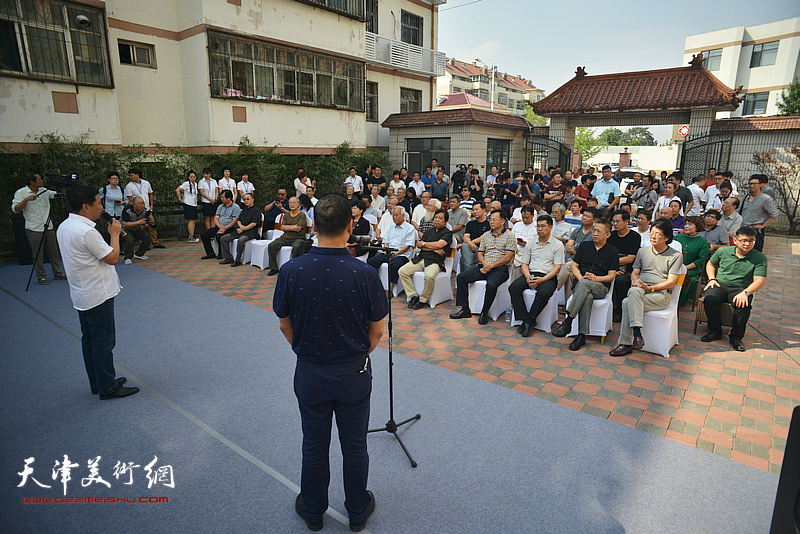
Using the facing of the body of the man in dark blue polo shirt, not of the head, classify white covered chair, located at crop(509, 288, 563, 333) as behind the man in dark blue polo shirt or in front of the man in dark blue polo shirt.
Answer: in front

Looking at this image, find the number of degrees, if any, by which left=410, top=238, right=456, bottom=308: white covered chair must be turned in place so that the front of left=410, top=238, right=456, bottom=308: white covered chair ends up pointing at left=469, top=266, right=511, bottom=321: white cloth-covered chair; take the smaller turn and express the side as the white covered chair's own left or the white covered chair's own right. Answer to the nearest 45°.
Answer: approximately 90° to the white covered chair's own left

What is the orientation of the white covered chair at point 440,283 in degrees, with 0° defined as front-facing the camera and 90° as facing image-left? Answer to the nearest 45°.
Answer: approximately 45°

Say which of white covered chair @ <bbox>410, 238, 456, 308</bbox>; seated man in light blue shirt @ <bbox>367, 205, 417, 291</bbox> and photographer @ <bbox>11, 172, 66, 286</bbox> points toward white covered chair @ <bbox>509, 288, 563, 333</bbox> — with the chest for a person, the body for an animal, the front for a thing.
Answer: the photographer

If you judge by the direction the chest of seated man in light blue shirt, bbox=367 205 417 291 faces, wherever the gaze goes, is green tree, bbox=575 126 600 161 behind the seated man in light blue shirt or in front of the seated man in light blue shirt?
behind

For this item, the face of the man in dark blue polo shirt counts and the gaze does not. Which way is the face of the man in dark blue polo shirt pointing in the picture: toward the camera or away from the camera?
away from the camera

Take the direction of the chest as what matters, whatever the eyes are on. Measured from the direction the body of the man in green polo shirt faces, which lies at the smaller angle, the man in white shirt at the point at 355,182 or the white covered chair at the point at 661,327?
the white covered chair

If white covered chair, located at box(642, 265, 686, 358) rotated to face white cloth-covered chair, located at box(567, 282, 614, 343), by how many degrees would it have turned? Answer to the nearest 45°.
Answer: approximately 45° to its right

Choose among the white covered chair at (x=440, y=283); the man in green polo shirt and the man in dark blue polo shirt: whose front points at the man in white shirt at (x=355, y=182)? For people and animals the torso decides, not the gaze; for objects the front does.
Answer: the man in dark blue polo shirt

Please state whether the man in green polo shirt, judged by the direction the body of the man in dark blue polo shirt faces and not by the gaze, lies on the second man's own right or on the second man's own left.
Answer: on the second man's own right

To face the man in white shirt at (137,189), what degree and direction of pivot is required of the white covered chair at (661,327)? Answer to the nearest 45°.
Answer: approximately 45° to its right

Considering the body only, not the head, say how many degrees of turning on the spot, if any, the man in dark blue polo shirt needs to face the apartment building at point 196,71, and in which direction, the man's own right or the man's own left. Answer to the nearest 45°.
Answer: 0° — they already face it

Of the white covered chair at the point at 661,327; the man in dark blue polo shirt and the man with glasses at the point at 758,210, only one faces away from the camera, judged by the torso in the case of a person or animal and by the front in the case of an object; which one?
the man in dark blue polo shirt

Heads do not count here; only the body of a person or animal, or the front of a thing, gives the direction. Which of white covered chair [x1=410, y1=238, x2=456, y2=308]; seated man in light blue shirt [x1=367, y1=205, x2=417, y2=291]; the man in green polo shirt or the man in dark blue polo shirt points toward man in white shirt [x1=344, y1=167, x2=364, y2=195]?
the man in dark blue polo shirt

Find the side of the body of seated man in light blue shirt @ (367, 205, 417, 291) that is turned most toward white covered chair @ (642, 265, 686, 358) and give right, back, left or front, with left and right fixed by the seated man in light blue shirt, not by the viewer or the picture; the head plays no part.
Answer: left

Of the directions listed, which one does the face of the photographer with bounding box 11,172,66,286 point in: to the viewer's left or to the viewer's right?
to the viewer's right

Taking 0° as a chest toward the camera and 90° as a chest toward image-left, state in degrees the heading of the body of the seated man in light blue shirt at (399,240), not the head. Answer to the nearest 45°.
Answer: approximately 45°

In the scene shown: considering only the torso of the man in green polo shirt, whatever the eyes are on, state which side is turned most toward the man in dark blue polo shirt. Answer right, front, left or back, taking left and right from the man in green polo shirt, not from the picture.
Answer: front
